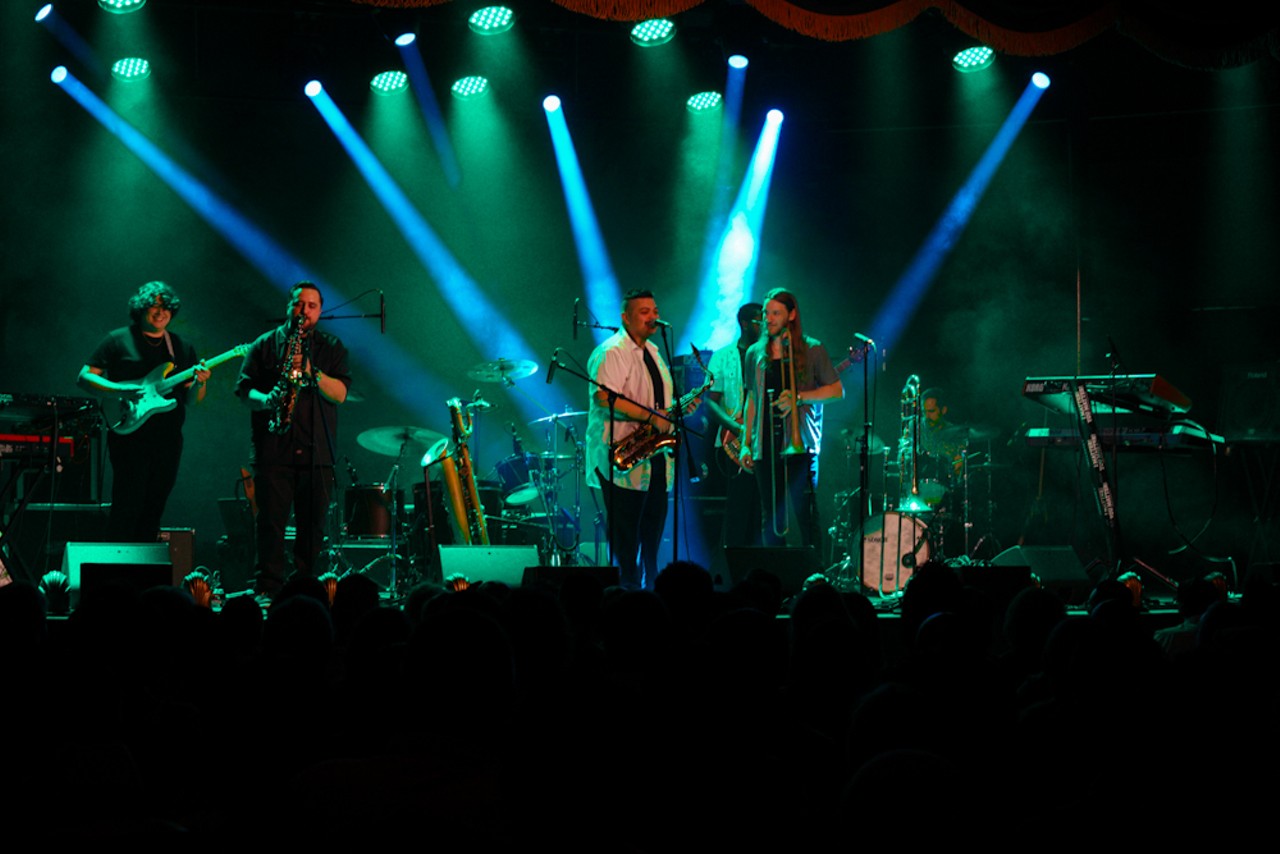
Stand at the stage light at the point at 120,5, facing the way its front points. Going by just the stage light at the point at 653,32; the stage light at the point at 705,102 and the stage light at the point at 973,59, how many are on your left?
3

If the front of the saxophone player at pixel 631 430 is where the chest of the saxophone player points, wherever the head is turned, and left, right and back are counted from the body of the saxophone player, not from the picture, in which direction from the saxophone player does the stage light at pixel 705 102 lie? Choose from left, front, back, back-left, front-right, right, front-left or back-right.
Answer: back-left

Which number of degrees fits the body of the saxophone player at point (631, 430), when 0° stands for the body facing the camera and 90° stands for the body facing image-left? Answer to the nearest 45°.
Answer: approximately 315°

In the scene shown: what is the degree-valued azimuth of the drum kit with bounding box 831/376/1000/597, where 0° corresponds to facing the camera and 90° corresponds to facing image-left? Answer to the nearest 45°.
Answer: approximately 45°

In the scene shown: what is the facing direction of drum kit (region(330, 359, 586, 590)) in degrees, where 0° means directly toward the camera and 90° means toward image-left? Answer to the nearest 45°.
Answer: approximately 0°

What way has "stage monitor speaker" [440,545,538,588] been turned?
away from the camera

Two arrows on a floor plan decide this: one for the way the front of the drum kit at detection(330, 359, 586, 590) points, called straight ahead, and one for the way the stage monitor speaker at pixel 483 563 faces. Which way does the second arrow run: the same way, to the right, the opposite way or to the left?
the opposite way

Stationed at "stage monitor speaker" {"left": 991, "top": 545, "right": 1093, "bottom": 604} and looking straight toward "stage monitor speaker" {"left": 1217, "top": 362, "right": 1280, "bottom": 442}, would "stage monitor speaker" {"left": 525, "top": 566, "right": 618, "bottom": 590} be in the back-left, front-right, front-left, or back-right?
back-left

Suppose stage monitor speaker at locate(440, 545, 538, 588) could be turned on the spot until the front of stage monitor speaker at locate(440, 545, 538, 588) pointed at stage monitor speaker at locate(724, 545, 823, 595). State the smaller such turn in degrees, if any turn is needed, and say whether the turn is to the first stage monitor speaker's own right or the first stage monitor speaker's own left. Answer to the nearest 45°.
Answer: approximately 90° to the first stage monitor speaker's own right

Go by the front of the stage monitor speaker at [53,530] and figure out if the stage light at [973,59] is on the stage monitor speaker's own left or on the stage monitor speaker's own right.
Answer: on the stage monitor speaker's own right
